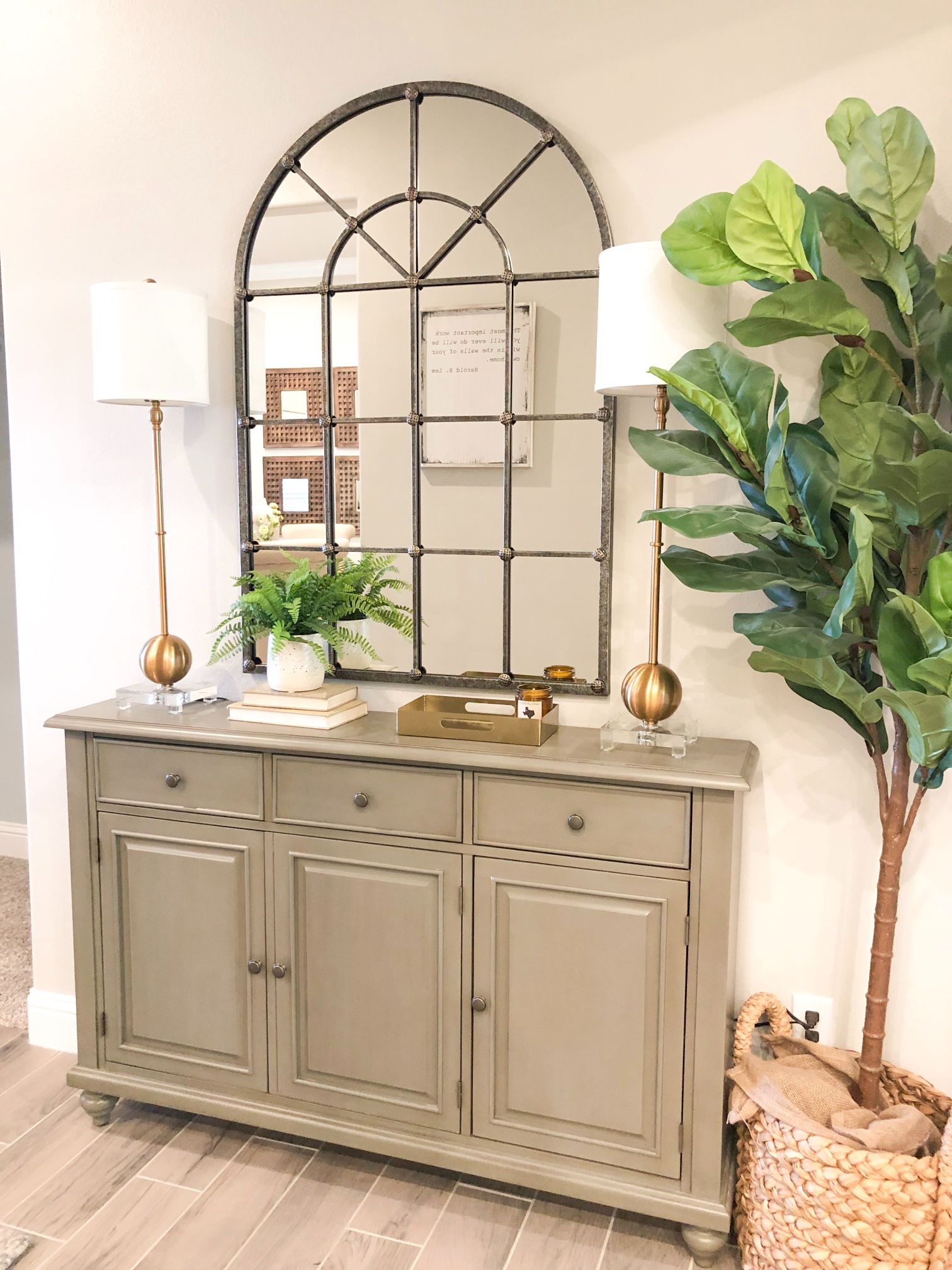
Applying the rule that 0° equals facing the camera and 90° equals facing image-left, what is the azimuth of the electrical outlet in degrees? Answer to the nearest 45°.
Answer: approximately 0°

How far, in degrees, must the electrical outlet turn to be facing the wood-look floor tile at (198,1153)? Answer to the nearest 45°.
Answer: approximately 90° to its right

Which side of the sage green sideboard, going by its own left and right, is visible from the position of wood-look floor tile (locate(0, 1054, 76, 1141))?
right

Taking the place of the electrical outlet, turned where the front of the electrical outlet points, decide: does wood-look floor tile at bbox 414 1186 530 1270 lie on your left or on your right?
on your right

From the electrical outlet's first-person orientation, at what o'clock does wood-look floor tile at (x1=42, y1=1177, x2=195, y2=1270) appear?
The wood-look floor tile is roughly at 2 o'clock from the electrical outlet.

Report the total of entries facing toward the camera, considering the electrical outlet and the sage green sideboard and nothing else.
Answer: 2

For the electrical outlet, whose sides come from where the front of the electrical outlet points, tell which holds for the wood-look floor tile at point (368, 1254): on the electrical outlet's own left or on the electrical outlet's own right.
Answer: on the electrical outlet's own right

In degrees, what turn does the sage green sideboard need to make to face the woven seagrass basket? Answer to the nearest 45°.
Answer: approximately 45° to its left

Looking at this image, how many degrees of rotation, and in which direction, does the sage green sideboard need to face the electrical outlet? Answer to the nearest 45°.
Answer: approximately 90° to its left
